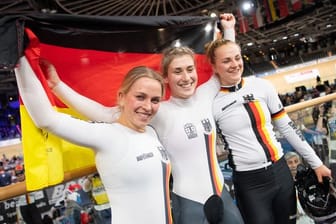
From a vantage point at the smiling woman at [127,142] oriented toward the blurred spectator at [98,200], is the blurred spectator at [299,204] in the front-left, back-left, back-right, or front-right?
front-right

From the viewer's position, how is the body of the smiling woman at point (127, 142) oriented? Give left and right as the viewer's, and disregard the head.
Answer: facing the viewer and to the right of the viewer

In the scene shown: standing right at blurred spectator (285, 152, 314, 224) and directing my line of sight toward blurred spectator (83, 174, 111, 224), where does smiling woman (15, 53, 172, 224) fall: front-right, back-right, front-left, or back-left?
front-left

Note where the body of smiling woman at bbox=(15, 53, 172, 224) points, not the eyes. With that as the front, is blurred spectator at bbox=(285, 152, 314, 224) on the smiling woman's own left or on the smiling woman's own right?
on the smiling woman's own left
